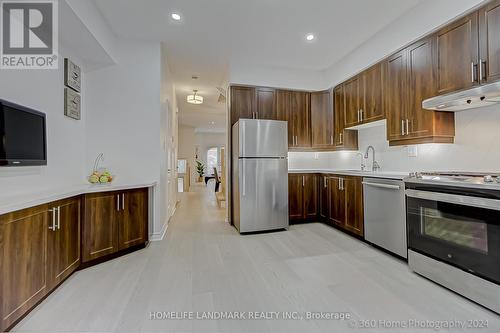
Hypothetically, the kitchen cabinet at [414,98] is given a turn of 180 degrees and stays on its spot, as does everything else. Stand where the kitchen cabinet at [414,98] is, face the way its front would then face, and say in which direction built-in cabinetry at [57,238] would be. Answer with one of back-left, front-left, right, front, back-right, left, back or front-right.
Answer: back

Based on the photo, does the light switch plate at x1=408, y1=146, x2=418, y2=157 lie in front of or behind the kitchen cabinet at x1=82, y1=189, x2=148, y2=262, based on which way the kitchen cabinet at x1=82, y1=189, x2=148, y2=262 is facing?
in front

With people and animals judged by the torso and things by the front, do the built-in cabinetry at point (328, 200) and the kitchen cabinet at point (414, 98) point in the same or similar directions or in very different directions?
same or similar directions

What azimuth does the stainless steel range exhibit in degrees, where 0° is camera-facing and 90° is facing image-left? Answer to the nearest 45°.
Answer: approximately 45°

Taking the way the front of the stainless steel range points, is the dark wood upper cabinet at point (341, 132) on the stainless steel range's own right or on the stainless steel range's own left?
on the stainless steel range's own right

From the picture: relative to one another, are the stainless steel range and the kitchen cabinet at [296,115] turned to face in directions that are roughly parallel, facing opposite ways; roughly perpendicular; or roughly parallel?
roughly perpendicular

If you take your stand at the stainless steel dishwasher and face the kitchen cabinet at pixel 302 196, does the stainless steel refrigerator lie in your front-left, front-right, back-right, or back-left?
front-left

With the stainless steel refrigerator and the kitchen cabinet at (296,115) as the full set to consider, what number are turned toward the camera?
2

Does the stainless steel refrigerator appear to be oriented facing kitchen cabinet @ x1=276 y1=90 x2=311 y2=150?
no

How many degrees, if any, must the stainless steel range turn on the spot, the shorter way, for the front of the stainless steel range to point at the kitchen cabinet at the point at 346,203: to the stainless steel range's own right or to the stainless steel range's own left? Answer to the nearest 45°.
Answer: approximately 90° to the stainless steel range's own right

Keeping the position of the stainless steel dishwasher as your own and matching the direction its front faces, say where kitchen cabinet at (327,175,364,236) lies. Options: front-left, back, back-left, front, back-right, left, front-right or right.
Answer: right

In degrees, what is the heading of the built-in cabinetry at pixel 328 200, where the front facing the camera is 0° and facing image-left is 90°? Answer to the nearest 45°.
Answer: approximately 45°

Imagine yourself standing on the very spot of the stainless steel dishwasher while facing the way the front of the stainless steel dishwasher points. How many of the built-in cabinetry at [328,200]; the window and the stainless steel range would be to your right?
2

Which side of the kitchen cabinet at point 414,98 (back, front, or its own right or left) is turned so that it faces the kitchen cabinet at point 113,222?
front

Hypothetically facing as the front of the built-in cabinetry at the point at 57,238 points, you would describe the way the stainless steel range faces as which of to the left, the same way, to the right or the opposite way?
the opposite way

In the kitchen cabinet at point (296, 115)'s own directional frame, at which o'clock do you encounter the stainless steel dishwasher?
The stainless steel dishwasher is roughly at 11 o'clock from the kitchen cabinet.

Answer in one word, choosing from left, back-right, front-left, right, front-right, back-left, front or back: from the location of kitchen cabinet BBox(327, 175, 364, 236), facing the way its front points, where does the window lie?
right

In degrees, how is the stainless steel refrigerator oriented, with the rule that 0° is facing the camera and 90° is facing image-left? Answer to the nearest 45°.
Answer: approximately 0°

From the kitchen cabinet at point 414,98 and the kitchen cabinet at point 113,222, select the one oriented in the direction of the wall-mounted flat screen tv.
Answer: the kitchen cabinet at point 414,98
